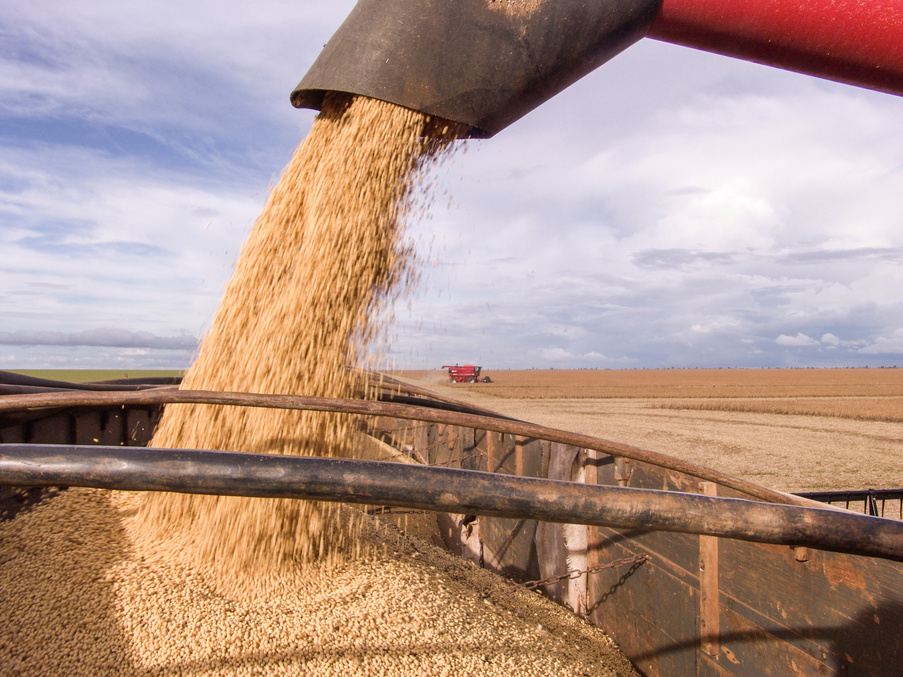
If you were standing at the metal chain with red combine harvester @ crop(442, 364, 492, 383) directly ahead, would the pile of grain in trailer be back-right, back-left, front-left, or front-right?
back-left

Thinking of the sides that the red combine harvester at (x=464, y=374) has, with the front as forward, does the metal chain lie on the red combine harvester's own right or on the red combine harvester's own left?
on the red combine harvester's own right

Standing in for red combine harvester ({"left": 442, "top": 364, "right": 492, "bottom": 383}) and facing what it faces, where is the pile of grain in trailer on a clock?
The pile of grain in trailer is roughly at 3 o'clock from the red combine harvester.

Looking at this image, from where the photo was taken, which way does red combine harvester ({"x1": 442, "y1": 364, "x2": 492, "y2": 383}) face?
to the viewer's right
